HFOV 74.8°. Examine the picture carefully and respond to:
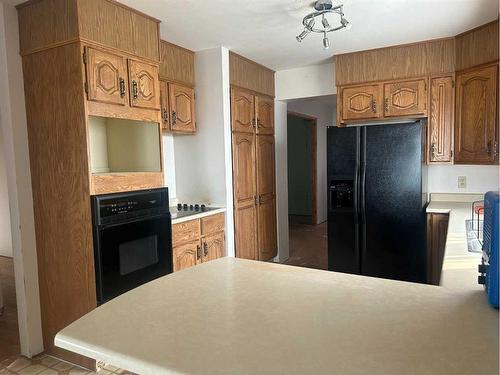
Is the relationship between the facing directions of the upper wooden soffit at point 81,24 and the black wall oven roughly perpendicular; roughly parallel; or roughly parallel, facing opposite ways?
roughly parallel

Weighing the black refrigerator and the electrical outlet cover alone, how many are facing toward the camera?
2

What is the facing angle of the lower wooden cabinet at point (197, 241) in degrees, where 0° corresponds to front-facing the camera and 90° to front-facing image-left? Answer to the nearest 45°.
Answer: approximately 315°

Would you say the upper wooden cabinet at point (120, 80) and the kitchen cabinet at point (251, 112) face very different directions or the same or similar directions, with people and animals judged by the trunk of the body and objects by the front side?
same or similar directions

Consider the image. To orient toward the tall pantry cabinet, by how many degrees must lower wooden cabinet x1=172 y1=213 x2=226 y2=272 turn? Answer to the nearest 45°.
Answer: approximately 90° to its left

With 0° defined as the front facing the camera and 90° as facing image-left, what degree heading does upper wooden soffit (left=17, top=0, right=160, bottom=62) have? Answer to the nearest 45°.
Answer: approximately 315°

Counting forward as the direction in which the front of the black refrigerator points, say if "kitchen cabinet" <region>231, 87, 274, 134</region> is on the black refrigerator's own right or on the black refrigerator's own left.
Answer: on the black refrigerator's own right

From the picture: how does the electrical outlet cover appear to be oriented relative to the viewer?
toward the camera

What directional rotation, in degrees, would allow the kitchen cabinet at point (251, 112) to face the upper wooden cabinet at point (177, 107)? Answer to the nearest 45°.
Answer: approximately 90° to its right

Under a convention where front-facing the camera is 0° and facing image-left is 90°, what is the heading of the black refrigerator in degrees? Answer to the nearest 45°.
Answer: approximately 0°

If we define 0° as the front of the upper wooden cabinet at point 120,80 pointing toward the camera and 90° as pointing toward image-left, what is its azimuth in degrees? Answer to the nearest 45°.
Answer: approximately 315°

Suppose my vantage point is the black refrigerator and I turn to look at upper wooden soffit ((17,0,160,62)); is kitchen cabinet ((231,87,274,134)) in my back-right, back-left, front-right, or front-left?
front-right

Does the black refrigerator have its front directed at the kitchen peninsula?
yes
